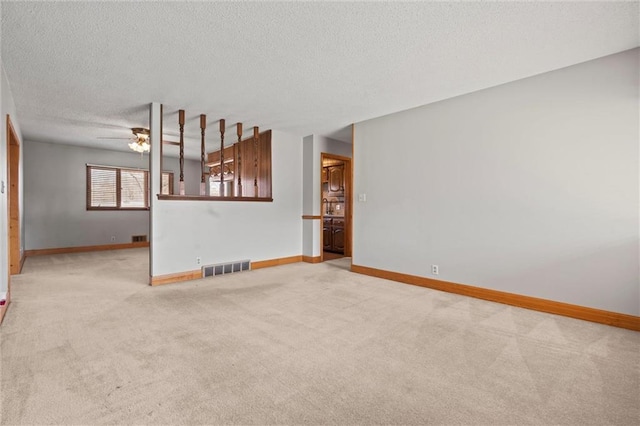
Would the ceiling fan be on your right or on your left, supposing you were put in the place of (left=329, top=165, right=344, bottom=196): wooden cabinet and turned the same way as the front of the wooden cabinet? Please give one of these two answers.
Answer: on your right

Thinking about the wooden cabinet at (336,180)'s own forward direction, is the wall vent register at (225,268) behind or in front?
in front

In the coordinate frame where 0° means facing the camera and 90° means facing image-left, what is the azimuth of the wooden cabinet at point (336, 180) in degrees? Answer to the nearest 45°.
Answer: approximately 0°
